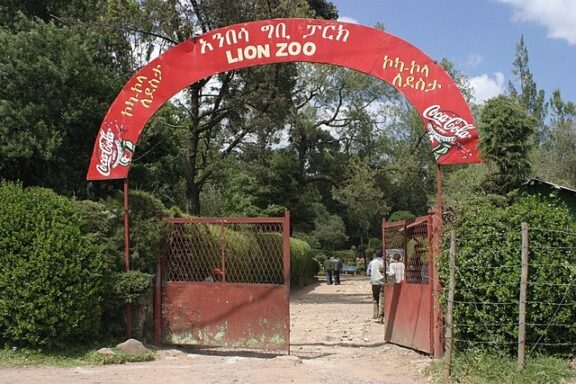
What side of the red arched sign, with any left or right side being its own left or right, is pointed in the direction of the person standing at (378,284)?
back

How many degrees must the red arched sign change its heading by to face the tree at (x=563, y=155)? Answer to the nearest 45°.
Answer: approximately 135° to its left

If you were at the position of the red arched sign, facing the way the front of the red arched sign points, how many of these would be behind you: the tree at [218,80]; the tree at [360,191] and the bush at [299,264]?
3

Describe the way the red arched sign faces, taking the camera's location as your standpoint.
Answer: facing the viewer

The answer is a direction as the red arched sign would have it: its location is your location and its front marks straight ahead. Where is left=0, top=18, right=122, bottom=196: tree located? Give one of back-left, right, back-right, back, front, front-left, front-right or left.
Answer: back-right

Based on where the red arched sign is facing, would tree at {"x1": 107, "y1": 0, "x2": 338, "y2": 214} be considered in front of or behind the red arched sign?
behind

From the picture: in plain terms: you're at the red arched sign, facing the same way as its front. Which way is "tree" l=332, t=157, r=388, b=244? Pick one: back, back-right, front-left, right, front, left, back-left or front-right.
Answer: back
